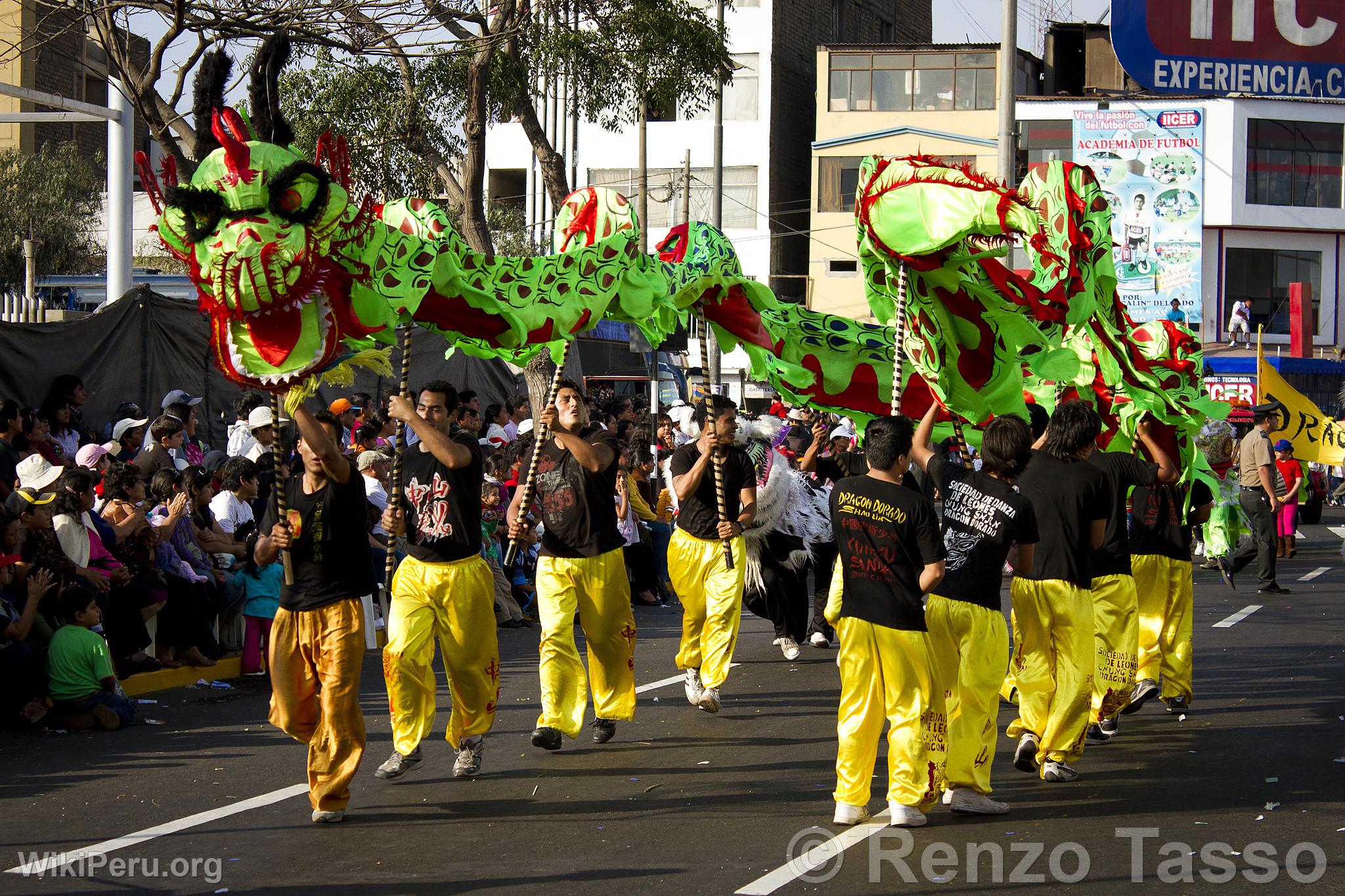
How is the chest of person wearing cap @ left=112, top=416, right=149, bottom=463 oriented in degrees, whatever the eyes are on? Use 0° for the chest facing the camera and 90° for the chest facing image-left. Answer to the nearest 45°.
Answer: approximately 270°

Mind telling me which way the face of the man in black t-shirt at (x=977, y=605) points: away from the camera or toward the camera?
away from the camera

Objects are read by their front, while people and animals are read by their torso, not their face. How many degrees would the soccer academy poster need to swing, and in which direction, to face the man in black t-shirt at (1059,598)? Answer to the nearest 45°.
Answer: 0° — it already faces them

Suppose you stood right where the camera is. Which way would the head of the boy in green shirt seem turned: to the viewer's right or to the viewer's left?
to the viewer's right

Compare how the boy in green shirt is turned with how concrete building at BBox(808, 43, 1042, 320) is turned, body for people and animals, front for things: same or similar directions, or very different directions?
very different directions

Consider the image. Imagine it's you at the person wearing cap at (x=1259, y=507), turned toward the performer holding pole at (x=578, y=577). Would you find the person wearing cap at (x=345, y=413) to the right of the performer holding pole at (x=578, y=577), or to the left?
right

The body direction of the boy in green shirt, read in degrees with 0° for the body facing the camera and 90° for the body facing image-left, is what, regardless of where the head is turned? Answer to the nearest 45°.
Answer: approximately 225°

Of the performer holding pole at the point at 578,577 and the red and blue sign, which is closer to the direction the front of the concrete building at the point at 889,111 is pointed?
the performer holding pole

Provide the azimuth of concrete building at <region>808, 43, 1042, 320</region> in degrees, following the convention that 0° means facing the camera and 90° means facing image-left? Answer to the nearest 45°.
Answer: approximately 0°
